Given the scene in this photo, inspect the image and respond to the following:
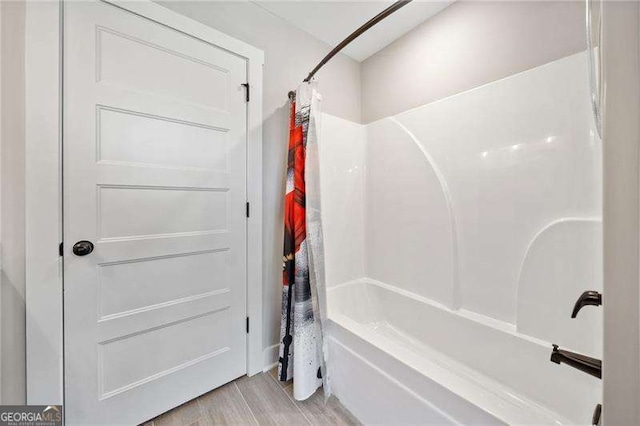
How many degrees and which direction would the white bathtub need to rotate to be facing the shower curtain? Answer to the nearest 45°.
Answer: approximately 45° to its right

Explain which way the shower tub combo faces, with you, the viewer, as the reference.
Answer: facing the viewer and to the left of the viewer

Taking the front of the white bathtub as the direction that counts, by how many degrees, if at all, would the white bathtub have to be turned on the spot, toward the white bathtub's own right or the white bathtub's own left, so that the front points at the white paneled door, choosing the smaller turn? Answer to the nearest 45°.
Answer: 0° — it already faces it

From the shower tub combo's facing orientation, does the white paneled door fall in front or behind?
in front
